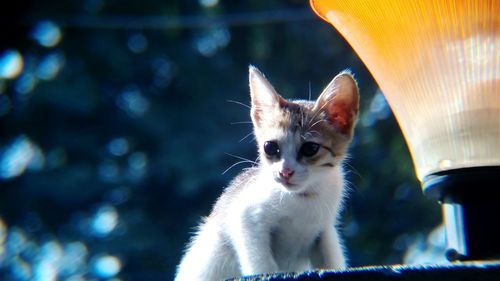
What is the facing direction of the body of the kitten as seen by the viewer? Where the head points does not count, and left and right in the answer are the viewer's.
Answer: facing the viewer and to the right of the viewer
